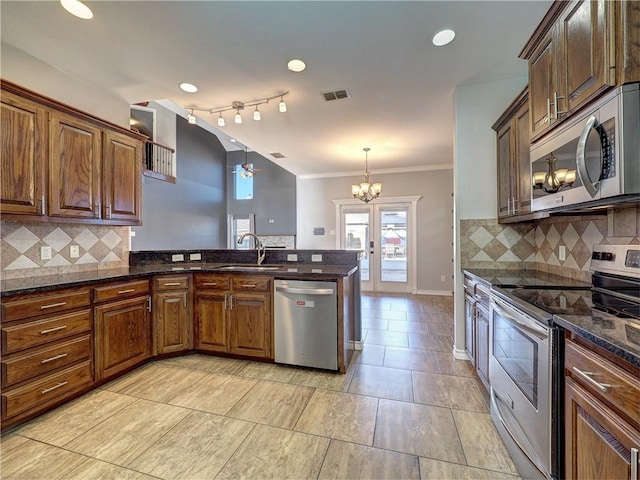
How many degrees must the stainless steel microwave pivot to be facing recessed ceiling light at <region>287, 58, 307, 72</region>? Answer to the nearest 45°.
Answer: approximately 45° to its right

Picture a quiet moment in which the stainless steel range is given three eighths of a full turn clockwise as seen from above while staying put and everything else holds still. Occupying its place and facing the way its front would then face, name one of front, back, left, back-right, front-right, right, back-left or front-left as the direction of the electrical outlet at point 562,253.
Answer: front

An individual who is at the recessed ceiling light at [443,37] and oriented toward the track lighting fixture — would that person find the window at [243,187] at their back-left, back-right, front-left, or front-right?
front-right

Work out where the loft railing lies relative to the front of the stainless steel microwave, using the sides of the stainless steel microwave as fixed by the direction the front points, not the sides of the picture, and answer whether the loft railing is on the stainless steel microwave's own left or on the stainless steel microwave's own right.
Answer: on the stainless steel microwave's own right

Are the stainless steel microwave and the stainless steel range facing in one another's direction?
no

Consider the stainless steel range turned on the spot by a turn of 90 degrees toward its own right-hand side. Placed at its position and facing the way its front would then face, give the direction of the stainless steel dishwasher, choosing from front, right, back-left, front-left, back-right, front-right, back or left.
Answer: front-left

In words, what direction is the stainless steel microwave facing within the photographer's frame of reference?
facing the viewer and to the left of the viewer

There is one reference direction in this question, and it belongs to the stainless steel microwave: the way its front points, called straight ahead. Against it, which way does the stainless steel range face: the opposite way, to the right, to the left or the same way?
the same way

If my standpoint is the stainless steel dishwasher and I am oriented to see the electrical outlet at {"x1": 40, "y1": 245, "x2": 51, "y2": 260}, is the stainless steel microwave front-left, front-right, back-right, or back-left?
back-left

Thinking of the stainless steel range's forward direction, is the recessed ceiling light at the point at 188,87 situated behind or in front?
in front

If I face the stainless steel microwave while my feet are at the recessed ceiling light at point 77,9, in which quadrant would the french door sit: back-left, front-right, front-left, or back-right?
front-left

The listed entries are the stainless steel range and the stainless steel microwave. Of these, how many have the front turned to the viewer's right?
0

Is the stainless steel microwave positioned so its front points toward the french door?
no

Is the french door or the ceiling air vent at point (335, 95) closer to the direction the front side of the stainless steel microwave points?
the ceiling air vent
